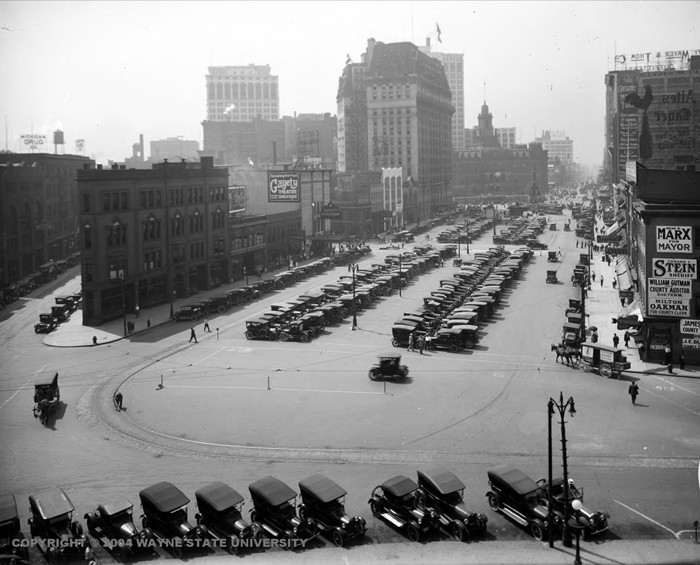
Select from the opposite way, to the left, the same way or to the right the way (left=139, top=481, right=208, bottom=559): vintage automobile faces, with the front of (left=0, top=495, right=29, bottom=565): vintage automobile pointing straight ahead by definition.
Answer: the same way

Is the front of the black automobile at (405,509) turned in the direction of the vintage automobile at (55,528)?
no

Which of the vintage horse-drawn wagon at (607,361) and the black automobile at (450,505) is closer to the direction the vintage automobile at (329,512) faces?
the black automobile

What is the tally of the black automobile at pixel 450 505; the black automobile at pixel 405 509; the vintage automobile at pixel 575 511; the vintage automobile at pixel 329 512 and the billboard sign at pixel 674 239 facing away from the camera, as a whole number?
0

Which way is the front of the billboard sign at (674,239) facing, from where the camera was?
facing the viewer

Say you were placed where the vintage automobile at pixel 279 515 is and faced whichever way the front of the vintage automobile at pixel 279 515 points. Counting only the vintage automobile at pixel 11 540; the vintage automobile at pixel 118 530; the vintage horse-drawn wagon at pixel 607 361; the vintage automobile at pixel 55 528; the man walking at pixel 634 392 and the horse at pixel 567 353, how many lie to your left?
3

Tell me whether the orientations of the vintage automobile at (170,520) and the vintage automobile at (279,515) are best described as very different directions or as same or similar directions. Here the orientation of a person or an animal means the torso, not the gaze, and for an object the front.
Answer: same or similar directions

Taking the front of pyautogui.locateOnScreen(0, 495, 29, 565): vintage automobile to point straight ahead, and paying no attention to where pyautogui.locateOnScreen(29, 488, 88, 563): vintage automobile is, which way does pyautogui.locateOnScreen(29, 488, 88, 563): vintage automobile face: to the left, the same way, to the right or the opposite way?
the same way

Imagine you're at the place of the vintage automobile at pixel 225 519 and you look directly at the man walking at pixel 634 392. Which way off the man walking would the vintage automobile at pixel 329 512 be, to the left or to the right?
right

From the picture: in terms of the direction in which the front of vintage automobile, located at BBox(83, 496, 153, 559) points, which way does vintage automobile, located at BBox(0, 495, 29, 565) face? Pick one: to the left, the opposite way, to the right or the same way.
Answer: the same way

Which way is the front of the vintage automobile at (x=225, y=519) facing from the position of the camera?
facing the viewer and to the right of the viewer

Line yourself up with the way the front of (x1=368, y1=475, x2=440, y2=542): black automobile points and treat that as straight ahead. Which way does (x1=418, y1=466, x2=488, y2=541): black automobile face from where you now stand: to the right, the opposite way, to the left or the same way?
the same way

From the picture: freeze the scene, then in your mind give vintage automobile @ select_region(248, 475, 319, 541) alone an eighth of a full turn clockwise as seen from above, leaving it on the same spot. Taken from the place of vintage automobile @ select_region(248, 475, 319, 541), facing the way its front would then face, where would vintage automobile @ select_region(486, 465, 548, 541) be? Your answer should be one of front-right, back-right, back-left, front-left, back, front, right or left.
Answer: left

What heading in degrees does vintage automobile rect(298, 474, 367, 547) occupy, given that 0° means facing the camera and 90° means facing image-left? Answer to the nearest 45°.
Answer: approximately 315°

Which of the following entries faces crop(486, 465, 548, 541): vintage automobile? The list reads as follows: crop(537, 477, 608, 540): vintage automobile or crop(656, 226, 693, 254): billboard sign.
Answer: the billboard sign

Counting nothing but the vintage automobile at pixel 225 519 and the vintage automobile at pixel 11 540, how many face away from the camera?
0

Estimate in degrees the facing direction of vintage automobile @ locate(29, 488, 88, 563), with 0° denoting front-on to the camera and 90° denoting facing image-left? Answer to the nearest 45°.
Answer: approximately 315°

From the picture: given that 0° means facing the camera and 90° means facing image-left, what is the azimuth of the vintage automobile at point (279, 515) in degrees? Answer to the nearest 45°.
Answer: approximately 315°

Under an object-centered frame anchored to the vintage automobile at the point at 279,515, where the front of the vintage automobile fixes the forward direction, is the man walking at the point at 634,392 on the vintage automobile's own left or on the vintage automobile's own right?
on the vintage automobile's own left
